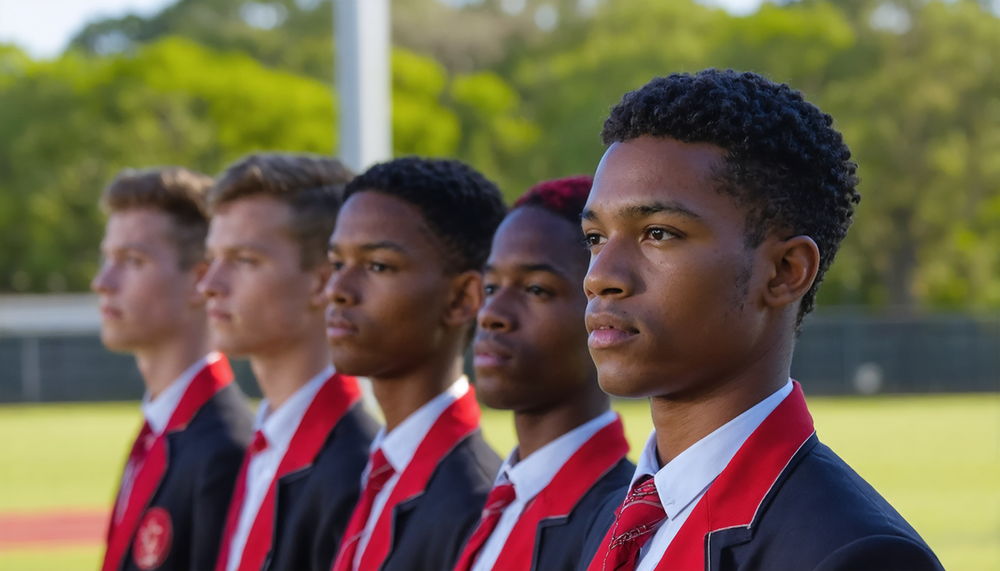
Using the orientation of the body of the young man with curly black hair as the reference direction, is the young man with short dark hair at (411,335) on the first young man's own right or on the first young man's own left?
on the first young man's own right

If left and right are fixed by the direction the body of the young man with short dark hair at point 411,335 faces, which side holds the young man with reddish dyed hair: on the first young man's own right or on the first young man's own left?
on the first young man's own left

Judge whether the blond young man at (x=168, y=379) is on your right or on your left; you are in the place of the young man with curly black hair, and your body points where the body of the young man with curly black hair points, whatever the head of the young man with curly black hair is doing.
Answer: on your right

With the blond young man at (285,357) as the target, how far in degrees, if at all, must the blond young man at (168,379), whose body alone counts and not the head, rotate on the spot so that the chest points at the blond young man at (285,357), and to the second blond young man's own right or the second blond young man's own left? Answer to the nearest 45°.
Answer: approximately 90° to the second blond young man's own left

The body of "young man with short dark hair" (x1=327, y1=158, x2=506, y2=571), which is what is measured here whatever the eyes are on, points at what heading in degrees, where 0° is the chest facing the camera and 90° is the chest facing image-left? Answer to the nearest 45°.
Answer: approximately 45°

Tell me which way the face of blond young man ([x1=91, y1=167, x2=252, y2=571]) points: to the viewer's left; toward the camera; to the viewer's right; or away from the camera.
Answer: to the viewer's left

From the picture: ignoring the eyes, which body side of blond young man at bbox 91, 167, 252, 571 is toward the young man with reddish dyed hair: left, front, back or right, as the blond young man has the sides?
left

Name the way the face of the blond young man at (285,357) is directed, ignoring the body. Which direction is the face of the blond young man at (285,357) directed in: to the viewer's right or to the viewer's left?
to the viewer's left

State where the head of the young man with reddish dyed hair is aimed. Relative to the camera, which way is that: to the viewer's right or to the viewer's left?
to the viewer's left

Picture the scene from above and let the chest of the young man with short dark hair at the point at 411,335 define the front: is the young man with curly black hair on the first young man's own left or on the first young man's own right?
on the first young man's own left
